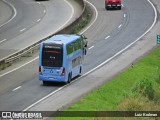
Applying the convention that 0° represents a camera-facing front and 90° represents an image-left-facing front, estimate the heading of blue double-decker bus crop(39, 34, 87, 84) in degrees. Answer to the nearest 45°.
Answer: approximately 225°

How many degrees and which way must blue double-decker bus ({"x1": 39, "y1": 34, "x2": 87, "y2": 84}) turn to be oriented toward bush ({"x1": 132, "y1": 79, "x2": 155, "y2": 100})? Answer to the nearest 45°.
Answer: approximately 45° to its right
